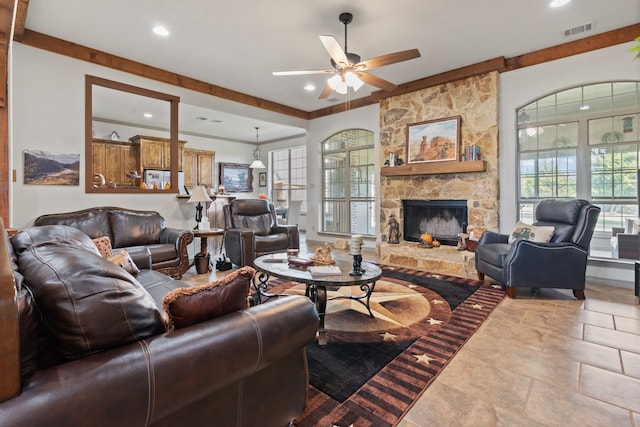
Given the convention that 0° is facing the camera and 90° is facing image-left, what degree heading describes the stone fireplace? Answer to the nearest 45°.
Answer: approximately 45°

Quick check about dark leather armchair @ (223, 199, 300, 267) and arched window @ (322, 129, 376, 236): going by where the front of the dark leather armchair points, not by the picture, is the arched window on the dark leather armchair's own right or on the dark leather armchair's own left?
on the dark leather armchair's own left

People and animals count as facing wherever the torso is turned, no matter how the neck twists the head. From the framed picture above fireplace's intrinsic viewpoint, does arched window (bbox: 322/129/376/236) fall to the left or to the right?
on its right

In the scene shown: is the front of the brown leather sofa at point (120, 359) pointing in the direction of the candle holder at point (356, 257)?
yes

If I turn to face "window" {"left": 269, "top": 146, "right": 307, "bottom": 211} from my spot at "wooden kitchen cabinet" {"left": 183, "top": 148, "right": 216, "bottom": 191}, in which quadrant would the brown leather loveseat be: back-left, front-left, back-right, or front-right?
back-right

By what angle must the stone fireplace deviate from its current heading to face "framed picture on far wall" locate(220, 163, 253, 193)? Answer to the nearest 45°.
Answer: approximately 90° to its right

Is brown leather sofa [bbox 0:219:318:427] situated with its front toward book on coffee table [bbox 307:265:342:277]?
yes

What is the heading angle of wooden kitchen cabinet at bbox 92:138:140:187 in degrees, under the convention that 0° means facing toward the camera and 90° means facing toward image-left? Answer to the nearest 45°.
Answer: approximately 315°

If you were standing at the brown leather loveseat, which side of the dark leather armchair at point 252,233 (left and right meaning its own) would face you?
right

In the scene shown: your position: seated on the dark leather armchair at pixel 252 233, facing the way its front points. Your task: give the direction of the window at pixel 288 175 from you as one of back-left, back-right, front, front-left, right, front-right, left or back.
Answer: back-left

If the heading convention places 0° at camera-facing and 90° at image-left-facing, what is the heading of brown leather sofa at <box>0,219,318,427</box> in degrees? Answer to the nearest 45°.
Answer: approximately 225°
